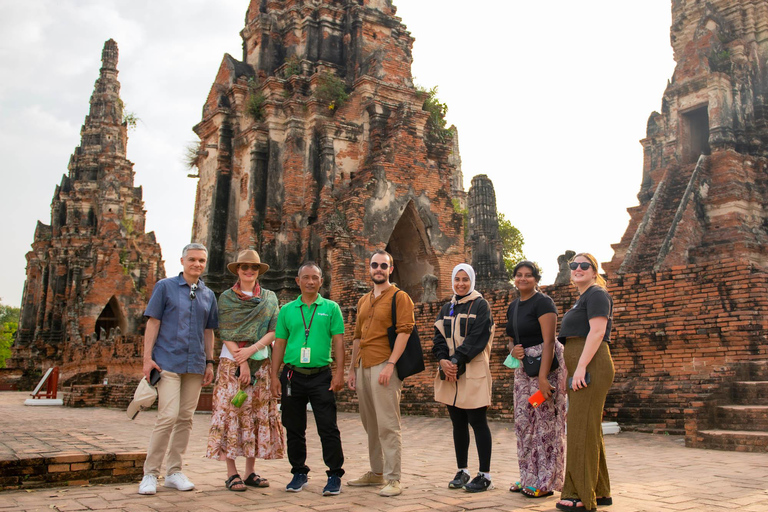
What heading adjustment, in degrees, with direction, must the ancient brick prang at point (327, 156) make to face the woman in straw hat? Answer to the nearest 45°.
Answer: approximately 45° to its right

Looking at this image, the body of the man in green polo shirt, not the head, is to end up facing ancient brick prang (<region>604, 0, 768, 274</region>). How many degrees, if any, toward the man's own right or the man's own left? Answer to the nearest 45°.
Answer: approximately 135° to the man's own left

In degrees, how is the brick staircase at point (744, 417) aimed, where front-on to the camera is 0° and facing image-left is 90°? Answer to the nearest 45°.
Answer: approximately 45°

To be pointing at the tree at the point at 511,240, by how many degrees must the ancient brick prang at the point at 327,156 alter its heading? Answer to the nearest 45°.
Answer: approximately 90° to its left

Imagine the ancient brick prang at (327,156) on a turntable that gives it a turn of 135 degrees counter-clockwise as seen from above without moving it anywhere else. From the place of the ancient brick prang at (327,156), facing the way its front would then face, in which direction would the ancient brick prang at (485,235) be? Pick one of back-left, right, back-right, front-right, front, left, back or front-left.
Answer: front-right

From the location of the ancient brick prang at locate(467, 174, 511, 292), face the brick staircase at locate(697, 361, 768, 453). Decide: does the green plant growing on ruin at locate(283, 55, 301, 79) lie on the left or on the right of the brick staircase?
right

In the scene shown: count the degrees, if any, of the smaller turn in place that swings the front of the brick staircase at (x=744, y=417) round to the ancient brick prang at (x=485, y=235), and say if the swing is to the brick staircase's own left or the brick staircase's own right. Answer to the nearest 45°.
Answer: approximately 90° to the brick staircase's own right

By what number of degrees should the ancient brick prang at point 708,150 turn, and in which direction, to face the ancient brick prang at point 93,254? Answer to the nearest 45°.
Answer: approximately 45° to its right

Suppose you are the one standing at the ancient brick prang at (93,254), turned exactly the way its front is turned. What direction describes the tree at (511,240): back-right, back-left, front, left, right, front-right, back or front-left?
front-left

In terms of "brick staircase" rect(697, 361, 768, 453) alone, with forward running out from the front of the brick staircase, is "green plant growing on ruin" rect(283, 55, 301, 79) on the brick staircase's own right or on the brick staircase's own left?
on the brick staircase's own right

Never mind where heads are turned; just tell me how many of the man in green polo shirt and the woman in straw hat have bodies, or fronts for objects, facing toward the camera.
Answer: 2

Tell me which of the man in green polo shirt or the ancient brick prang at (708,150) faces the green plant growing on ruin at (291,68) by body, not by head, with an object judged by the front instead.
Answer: the ancient brick prang
